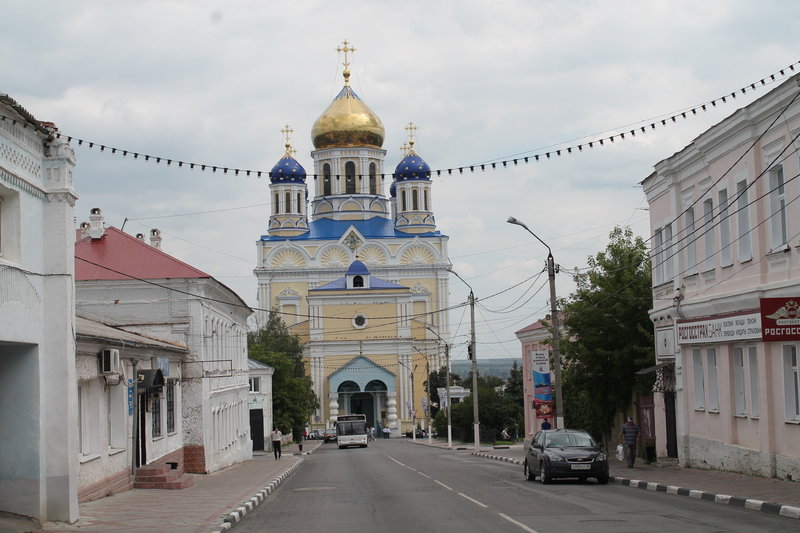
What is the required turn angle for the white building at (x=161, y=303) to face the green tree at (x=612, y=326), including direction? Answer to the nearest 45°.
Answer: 0° — it already faces it

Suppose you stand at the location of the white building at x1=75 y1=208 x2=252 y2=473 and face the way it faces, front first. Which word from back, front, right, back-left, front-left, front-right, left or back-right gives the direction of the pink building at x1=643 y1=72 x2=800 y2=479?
front-right

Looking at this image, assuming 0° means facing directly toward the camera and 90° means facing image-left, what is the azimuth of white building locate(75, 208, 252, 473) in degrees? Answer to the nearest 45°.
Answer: approximately 270°

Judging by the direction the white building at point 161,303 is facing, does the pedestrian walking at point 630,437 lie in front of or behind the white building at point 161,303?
in front

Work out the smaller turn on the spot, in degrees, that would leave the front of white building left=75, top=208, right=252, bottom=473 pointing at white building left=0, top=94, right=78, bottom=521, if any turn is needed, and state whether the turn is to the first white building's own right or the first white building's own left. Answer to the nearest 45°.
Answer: approximately 90° to the first white building's own right

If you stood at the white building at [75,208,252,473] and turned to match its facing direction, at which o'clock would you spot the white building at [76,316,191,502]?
the white building at [76,316,191,502] is roughly at 3 o'clock from the white building at [75,208,252,473].

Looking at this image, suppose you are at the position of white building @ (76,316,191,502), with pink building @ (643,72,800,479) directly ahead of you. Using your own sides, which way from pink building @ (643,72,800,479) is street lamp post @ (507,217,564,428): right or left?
left

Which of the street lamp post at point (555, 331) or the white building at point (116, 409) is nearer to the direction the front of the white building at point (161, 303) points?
the street lamp post
